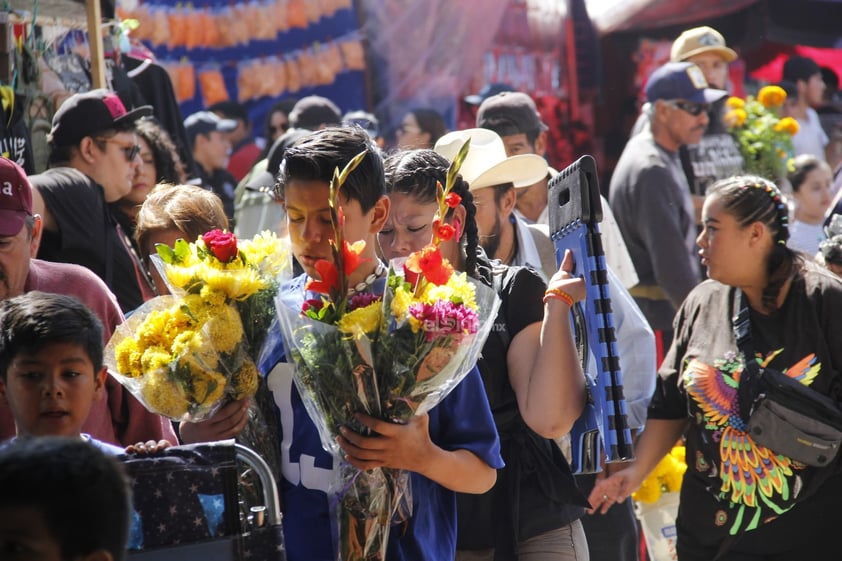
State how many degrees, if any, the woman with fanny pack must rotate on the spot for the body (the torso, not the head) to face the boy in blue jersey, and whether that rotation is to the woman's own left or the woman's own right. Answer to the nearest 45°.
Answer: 0° — they already face them

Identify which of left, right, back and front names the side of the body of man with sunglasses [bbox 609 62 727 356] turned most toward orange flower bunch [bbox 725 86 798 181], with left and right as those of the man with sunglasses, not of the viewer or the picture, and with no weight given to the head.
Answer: left

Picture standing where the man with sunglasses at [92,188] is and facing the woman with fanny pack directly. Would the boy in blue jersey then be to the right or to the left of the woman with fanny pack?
right

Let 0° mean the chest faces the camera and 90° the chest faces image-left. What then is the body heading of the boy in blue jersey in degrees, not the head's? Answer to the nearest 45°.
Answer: approximately 45°

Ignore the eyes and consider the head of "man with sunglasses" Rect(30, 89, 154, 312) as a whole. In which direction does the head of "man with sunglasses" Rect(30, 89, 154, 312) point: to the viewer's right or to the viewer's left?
to the viewer's right

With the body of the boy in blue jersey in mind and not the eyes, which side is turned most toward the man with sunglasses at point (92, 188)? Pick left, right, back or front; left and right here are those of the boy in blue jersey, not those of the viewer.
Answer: right

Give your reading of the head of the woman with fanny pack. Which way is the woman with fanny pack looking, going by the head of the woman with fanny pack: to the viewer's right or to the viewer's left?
to the viewer's left

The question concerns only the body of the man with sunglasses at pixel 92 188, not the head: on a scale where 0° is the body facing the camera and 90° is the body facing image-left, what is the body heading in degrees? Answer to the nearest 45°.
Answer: approximately 270°
